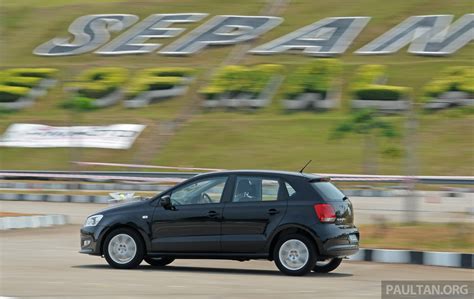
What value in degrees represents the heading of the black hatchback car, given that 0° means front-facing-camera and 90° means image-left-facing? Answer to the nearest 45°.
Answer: approximately 90°

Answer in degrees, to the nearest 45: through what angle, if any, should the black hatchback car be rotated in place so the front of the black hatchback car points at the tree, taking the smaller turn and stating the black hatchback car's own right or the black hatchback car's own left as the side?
approximately 90° to the black hatchback car's own right
